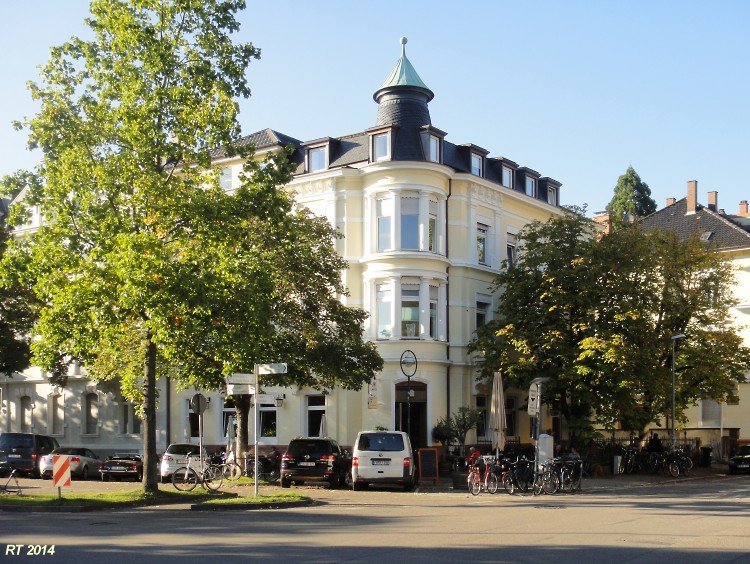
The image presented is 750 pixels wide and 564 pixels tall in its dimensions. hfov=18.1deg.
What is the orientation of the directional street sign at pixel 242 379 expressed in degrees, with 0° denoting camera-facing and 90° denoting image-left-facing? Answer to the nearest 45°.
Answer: approximately 0°

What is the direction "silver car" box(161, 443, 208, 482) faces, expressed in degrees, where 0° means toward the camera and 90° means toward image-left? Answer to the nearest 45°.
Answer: approximately 180°

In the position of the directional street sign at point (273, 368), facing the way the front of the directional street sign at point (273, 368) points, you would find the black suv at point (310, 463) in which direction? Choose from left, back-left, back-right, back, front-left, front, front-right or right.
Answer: back

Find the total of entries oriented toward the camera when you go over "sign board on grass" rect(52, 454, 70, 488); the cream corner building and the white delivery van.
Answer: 2

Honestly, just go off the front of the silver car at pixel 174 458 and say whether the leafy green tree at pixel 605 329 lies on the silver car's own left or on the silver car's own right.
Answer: on the silver car's own right

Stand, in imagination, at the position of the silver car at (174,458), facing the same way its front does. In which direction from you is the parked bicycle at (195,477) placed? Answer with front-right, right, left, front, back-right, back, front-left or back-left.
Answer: back

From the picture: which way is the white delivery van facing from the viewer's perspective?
away from the camera

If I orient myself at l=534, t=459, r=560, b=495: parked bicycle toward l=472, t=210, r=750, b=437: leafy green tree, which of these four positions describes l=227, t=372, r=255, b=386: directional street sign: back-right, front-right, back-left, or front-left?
back-left

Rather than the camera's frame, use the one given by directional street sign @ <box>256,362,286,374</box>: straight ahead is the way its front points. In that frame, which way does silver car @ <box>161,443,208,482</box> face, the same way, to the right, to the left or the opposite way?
the opposite way

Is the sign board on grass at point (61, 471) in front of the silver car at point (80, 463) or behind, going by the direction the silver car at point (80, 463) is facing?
behind
